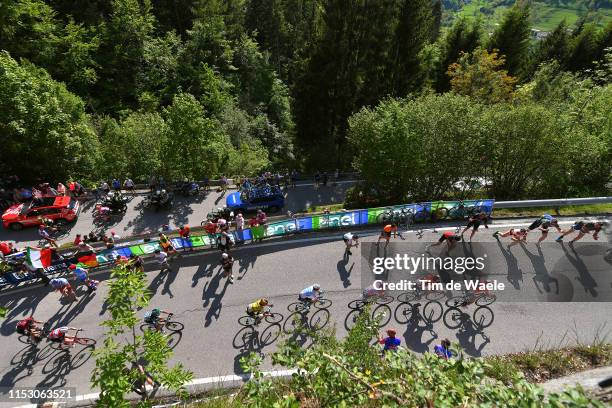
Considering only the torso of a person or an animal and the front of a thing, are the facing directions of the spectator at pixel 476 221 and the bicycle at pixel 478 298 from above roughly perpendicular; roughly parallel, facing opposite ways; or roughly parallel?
roughly parallel
